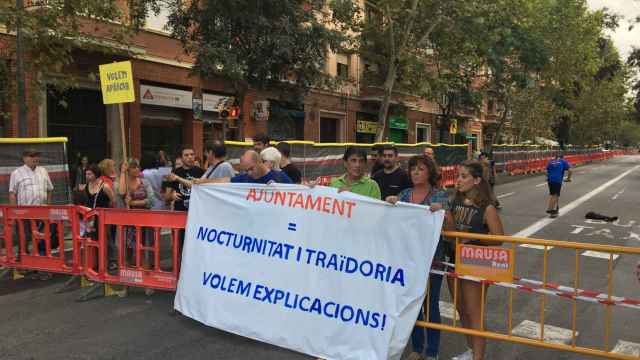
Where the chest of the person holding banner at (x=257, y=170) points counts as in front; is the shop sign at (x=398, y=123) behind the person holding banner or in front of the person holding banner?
behind

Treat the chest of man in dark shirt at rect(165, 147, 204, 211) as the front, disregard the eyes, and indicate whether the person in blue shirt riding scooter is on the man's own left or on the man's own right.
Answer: on the man's own left

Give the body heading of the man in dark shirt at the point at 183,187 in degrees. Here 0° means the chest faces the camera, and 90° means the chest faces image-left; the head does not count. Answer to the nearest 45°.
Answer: approximately 0°

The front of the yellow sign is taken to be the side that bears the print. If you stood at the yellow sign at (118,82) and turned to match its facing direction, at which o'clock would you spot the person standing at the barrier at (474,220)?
The person standing at the barrier is roughly at 11 o'clock from the yellow sign.

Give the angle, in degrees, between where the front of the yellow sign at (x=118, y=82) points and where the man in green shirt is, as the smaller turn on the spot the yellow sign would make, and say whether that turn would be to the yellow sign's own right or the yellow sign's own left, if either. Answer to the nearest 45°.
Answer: approximately 45° to the yellow sign's own left

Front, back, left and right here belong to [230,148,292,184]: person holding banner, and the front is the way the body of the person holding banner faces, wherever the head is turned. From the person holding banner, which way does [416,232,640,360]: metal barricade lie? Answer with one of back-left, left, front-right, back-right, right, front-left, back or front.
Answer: front-left

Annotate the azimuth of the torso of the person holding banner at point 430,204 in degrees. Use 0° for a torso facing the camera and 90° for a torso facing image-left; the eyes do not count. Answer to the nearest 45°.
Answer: approximately 45°

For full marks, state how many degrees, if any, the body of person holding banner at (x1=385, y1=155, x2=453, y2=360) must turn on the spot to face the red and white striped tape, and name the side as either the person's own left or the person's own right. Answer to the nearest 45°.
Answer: approximately 135° to the person's own left

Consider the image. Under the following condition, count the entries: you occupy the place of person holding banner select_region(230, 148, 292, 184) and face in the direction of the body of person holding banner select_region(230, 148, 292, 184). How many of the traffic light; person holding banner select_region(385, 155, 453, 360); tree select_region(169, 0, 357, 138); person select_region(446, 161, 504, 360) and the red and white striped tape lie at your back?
2

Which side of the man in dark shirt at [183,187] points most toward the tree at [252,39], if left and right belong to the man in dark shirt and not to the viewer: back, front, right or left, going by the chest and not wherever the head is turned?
back

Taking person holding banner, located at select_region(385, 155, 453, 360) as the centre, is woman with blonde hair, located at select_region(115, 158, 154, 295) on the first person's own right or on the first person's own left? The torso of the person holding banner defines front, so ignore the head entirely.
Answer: on the first person's own right
